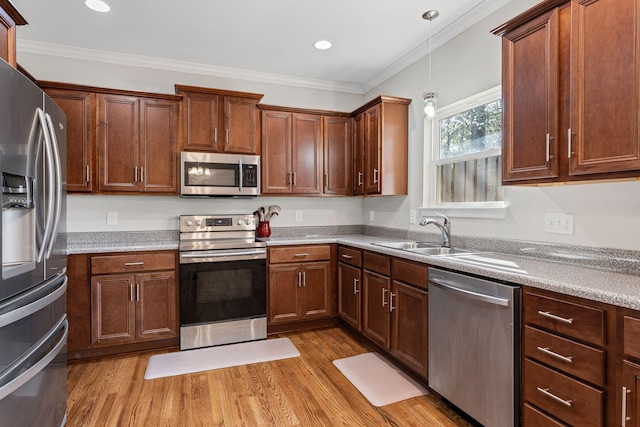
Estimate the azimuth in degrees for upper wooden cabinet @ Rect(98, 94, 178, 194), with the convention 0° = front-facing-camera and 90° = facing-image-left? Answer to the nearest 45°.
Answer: approximately 0°

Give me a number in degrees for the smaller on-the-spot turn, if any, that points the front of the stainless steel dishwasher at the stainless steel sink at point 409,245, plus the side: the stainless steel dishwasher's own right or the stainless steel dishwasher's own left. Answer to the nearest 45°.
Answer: approximately 90° to the stainless steel dishwasher's own right

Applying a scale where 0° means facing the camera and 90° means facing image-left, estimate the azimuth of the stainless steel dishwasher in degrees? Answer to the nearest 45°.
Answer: approximately 45°

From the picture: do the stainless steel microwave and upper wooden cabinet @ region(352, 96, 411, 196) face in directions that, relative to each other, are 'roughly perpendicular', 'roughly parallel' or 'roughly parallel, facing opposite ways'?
roughly perpendicular

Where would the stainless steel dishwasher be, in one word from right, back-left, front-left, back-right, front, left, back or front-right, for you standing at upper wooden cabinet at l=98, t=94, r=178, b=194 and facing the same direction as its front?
front-left

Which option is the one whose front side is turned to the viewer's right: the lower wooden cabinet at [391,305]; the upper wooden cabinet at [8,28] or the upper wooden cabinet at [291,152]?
the upper wooden cabinet at [8,28]

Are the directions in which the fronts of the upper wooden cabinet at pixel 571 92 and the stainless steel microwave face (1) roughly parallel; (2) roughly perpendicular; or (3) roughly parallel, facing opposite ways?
roughly perpendicular

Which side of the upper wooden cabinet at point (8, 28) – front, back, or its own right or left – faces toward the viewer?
right

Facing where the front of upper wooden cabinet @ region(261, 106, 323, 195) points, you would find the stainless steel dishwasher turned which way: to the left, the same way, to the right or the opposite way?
to the right

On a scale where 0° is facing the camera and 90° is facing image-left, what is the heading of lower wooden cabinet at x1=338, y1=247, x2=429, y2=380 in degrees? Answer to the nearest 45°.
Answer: approximately 45°
